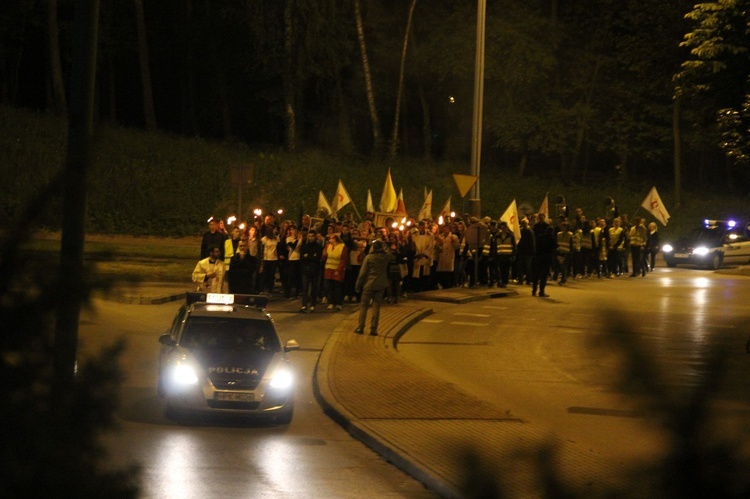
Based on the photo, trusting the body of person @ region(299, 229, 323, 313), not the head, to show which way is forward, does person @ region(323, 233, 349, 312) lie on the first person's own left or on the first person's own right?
on the first person's own left

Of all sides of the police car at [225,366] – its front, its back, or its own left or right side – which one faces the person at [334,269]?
back

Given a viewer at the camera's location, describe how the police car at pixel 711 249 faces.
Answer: facing the viewer and to the left of the viewer

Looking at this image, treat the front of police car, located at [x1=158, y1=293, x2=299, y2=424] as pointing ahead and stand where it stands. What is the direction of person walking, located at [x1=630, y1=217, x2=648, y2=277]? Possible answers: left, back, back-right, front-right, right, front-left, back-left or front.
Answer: back-left

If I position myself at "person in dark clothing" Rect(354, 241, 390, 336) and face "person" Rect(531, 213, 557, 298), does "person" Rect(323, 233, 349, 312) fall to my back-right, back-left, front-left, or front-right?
front-left

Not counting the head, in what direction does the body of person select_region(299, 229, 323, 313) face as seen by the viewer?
toward the camera

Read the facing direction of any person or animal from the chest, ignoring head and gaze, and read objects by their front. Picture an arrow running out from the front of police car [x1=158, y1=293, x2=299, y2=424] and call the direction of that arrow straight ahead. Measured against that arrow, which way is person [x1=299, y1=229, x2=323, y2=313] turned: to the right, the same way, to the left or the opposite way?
the same way

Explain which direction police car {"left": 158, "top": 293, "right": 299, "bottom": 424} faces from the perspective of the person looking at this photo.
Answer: facing the viewer

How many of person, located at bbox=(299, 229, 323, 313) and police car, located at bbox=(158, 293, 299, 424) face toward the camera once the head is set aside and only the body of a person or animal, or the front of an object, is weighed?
2
